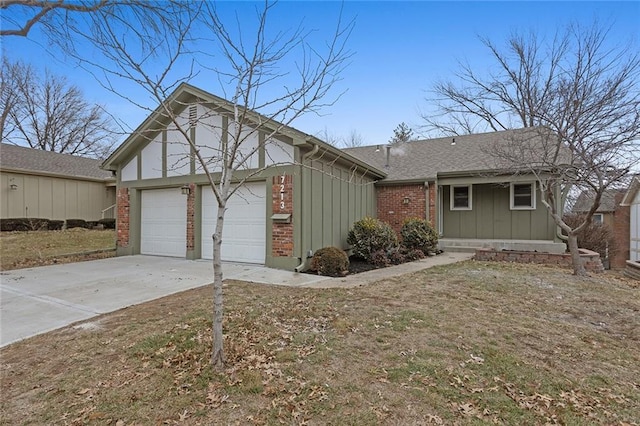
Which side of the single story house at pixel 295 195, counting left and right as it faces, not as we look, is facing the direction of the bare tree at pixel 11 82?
right

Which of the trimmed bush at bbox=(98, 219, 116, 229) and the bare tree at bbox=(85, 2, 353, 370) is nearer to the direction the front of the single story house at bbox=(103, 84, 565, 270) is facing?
the bare tree

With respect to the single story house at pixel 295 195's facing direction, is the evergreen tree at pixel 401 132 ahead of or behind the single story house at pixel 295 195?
behind

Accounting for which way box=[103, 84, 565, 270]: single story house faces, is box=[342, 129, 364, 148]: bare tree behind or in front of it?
behind

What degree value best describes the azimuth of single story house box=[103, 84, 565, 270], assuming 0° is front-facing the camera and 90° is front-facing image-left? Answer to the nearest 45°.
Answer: approximately 45°

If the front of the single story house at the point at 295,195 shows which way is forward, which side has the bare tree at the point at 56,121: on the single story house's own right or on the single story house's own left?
on the single story house's own right

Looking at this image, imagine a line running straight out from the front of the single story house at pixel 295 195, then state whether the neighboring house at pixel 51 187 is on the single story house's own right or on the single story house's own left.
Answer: on the single story house's own right

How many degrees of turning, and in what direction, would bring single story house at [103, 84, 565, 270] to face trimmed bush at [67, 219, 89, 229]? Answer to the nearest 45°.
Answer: approximately 90° to its right
